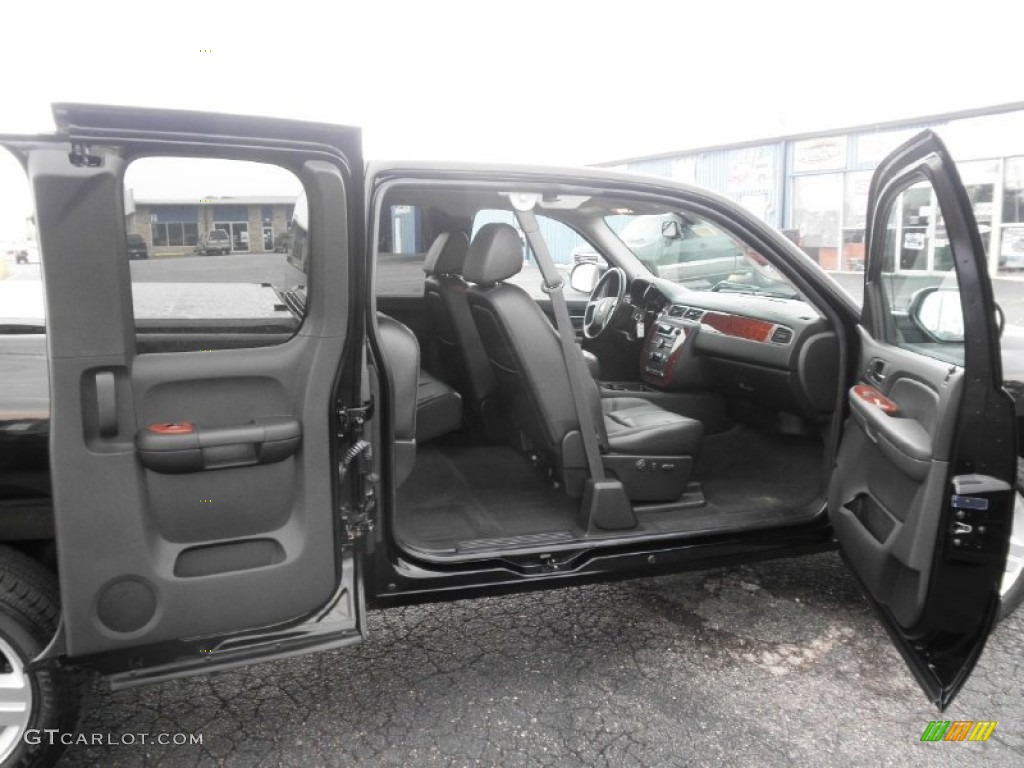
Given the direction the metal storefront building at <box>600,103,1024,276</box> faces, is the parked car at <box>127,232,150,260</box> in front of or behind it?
in front

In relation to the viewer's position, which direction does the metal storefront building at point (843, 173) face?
facing the viewer and to the left of the viewer

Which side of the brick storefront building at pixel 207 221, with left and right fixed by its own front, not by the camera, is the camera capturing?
front

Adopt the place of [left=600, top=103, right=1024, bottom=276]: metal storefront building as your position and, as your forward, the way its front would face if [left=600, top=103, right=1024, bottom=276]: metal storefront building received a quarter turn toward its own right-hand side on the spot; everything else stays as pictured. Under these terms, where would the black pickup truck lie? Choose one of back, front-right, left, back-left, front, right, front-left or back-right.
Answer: back-left
